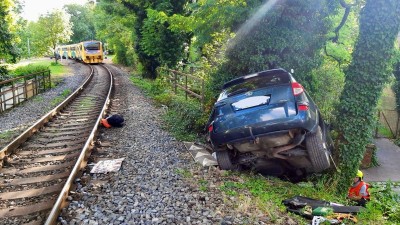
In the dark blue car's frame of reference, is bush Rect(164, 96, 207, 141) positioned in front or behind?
in front

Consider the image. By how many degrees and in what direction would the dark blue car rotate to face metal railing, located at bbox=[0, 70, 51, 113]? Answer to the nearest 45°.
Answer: approximately 45° to its left

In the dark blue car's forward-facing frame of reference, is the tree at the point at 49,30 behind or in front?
in front

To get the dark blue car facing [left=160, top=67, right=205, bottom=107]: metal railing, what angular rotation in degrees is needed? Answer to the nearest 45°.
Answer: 0° — it already faces it

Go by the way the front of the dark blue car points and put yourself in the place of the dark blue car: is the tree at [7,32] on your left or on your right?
on your left

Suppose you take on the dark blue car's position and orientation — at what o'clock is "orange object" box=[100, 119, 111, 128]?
The orange object is roughly at 10 o'clock from the dark blue car.

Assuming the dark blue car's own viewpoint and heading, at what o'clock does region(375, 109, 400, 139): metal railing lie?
The metal railing is roughly at 1 o'clock from the dark blue car.

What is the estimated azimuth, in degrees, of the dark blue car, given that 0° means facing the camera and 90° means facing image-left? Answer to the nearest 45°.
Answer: approximately 180°

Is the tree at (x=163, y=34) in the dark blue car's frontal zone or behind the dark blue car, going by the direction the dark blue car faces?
frontal zone
